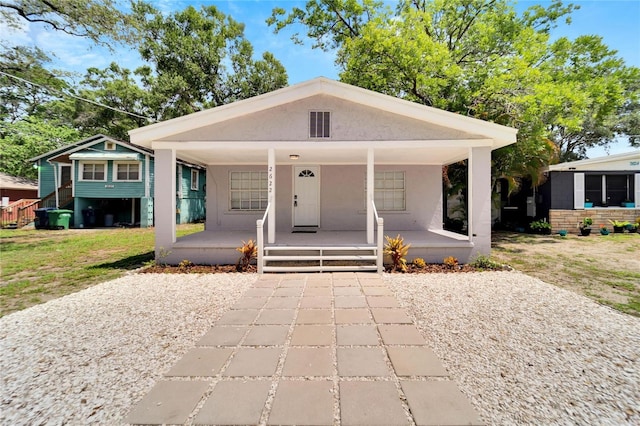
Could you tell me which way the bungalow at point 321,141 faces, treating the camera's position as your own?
facing the viewer

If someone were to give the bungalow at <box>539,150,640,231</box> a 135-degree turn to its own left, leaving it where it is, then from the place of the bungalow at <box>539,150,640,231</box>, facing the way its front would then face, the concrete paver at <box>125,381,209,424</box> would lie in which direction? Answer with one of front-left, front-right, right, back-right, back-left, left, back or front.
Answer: back-right

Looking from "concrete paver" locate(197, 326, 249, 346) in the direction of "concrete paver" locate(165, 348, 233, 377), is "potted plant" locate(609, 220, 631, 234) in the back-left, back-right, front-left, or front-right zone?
back-left

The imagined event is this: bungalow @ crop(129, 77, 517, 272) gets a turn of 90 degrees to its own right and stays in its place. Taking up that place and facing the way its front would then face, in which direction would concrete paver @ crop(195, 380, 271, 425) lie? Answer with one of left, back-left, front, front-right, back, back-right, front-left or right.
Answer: left

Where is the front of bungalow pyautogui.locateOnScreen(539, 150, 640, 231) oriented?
toward the camera

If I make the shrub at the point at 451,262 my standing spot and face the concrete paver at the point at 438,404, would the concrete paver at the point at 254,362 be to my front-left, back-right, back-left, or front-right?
front-right

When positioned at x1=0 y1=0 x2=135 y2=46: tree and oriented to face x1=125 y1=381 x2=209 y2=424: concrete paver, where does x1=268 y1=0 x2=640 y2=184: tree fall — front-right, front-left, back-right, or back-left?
front-left

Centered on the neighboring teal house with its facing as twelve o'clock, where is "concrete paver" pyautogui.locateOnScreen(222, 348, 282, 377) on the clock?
The concrete paver is roughly at 12 o'clock from the neighboring teal house.

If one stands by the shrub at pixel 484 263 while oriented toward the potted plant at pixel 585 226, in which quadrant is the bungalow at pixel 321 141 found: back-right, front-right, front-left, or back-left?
back-left

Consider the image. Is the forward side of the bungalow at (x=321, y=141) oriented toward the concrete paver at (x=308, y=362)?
yes

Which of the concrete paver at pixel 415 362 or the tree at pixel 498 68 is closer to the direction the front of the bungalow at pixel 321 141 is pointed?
the concrete paver

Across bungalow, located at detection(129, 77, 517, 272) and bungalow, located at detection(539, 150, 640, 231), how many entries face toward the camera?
2

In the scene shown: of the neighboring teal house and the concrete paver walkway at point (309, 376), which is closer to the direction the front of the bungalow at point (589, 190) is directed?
the concrete paver walkway

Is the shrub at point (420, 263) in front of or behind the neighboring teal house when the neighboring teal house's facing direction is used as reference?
in front

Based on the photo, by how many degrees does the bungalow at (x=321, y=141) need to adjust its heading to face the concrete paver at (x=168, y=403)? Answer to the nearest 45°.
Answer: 0° — it already faces it

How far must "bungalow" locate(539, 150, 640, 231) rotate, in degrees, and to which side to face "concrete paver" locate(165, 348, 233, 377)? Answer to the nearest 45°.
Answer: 0° — it already faces it
